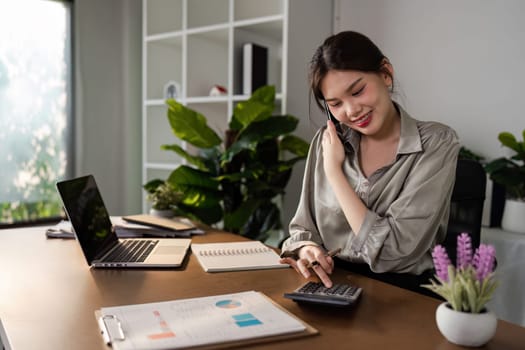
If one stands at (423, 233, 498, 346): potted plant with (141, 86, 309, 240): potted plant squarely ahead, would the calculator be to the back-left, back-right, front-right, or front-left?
front-left

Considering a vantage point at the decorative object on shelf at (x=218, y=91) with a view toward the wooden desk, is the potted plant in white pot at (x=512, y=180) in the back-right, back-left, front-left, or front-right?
front-left

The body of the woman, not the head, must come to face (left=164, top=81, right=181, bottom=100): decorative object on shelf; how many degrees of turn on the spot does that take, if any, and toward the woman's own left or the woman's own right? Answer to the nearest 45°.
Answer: approximately 90° to the woman's own right

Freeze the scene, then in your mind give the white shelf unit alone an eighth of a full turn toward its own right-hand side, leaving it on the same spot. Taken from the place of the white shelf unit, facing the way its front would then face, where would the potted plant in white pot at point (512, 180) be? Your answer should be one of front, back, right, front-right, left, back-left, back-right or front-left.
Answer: back-left

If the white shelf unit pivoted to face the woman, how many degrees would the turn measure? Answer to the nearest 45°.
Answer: approximately 45° to its left

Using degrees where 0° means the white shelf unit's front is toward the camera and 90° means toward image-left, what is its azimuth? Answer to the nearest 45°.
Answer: approximately 45°

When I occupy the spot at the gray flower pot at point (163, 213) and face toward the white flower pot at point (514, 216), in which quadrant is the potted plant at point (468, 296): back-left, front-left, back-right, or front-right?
front-right

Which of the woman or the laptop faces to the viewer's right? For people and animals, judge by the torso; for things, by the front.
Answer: the laptop

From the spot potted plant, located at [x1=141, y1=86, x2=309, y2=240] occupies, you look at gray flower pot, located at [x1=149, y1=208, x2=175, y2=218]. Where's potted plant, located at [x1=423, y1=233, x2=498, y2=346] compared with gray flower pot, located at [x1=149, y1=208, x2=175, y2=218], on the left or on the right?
left

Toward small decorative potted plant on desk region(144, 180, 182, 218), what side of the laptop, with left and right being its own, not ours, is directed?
left

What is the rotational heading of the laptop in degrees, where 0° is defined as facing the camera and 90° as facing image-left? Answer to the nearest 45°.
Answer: approximately 270°

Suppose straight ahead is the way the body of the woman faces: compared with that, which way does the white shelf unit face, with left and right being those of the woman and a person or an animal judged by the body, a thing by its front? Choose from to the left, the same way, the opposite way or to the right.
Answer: the same way

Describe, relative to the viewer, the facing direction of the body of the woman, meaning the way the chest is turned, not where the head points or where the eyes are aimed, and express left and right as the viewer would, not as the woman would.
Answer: facing the viewer and to the left of the viewer

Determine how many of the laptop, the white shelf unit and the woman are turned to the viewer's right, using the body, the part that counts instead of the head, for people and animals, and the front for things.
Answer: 1
